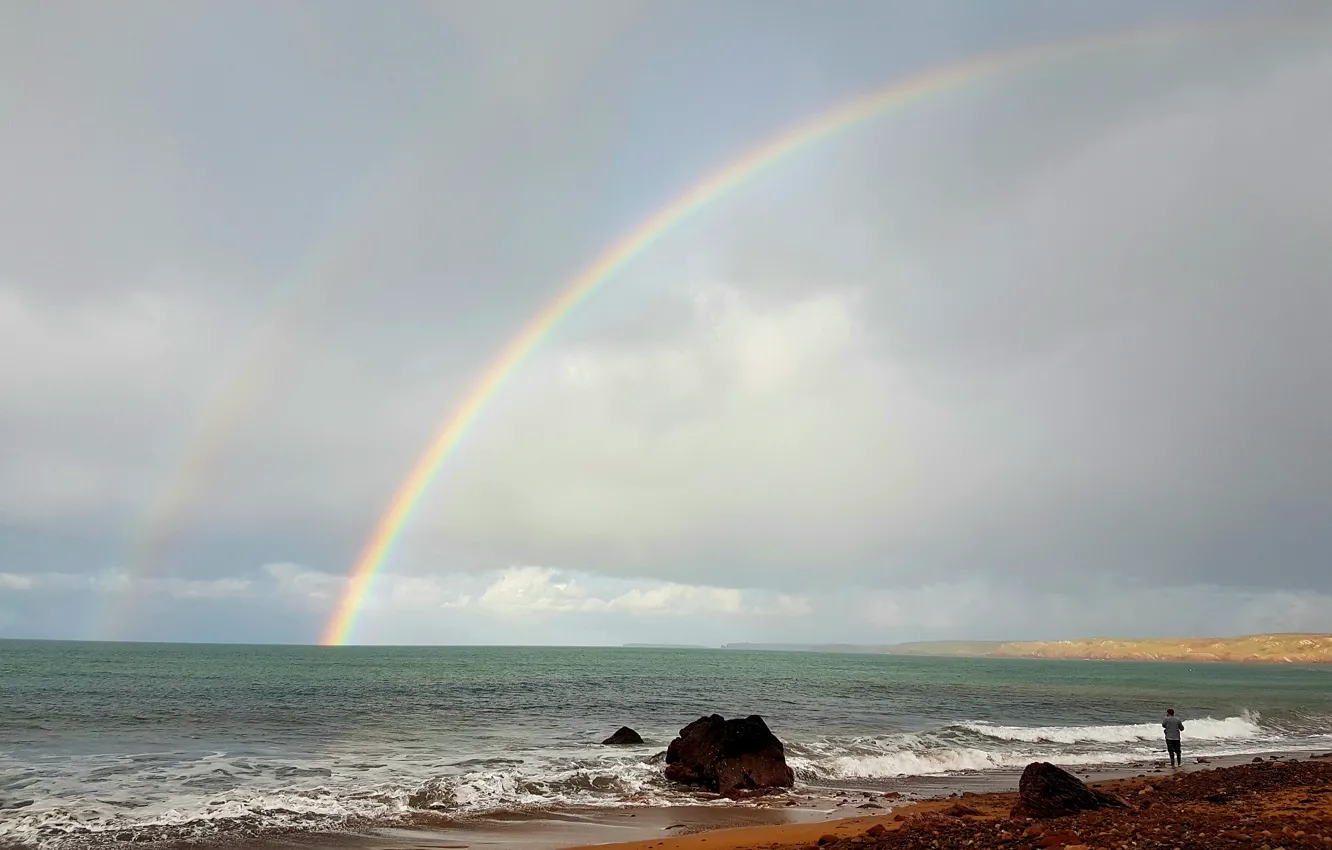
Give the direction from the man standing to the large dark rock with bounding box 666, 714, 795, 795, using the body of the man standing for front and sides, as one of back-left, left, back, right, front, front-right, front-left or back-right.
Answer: back-left

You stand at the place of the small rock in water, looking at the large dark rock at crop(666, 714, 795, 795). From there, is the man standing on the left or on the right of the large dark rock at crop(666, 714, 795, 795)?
left

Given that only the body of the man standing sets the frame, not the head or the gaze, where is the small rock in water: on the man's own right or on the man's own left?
on the man's own left

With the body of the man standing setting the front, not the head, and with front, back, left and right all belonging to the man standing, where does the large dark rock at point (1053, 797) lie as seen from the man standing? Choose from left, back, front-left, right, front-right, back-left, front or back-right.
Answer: back

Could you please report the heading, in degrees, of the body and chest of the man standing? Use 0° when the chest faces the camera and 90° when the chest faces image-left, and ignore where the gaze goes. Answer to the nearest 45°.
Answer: approximately 180°
